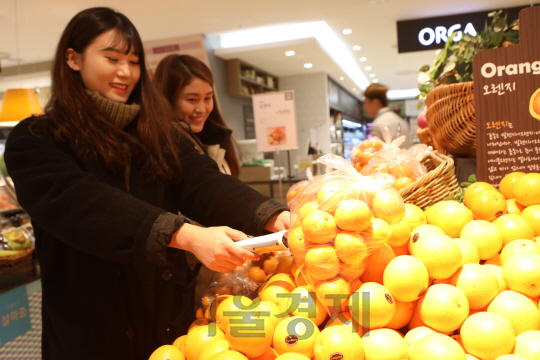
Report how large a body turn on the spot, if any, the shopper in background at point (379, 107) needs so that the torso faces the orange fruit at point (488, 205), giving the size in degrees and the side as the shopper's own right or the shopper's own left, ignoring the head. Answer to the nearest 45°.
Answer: approximately 90° to the shopper's own left

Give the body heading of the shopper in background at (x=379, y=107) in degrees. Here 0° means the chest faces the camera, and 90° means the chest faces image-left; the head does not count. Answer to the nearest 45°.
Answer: approximately 90°

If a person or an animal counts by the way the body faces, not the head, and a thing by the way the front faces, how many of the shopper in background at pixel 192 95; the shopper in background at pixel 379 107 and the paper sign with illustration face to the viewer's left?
1

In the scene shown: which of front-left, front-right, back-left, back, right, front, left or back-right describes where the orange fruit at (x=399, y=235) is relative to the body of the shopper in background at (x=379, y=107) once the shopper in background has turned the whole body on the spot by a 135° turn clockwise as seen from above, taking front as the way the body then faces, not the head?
back-right

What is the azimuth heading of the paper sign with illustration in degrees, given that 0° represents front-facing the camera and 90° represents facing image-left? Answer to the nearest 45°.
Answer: approximately 0°

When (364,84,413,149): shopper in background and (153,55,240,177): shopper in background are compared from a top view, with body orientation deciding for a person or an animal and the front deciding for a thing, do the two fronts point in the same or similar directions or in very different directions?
very different directions

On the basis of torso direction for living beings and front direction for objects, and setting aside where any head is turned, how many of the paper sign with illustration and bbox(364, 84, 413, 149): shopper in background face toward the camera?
1

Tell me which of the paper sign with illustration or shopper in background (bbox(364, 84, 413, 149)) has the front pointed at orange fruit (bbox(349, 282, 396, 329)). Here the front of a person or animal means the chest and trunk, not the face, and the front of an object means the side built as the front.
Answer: the paper sign with illustration

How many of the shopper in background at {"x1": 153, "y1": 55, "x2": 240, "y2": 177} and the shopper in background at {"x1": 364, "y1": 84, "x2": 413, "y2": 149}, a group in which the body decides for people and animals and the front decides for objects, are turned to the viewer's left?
1

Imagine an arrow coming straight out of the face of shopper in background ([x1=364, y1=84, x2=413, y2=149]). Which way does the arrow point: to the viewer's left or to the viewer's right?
to the viewer's left
